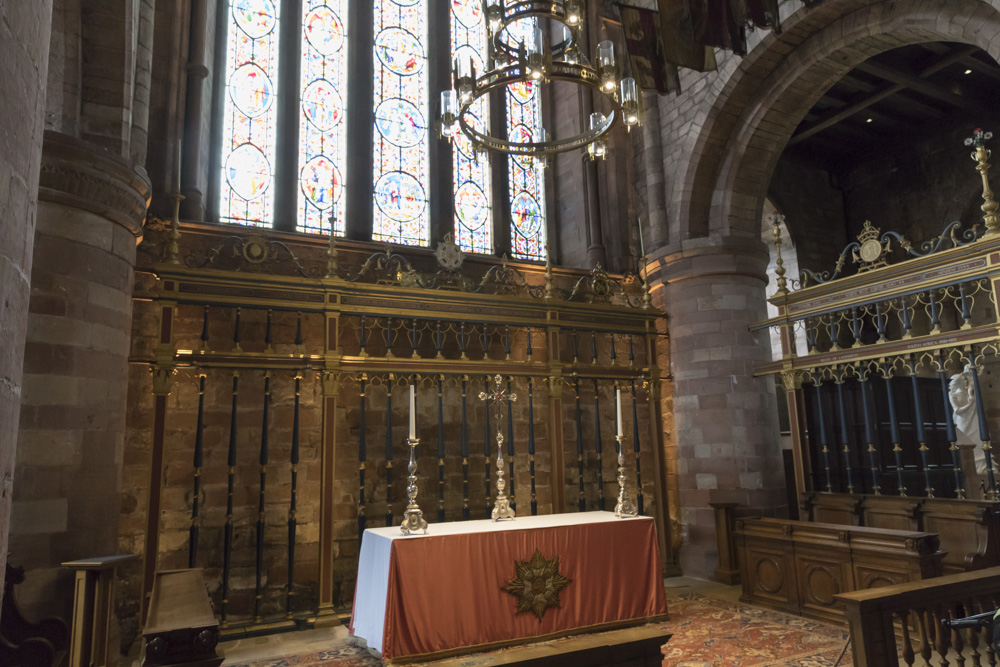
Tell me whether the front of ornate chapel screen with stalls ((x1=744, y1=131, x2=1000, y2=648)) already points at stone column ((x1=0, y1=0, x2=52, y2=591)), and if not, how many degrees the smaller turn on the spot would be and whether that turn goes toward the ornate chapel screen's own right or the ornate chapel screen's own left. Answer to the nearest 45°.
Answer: approximately 45° to the ornate chapel screen's own left

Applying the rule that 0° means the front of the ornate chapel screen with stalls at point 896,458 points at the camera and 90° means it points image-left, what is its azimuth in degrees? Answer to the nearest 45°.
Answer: approximately 45°

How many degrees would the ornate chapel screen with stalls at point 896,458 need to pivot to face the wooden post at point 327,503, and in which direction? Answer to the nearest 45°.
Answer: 0° — it already faces it

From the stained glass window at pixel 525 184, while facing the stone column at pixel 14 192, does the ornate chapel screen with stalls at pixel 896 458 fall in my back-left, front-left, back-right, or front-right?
front-left

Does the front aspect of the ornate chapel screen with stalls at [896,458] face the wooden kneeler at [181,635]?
yes

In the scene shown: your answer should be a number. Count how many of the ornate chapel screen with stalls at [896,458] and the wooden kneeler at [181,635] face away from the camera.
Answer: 0

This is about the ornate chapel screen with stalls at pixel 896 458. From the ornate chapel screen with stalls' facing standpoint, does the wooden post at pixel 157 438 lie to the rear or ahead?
ahead

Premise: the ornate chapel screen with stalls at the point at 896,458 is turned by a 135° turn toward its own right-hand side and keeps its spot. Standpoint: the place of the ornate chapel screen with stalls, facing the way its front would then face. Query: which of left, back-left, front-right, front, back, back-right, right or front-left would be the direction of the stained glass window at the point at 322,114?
left

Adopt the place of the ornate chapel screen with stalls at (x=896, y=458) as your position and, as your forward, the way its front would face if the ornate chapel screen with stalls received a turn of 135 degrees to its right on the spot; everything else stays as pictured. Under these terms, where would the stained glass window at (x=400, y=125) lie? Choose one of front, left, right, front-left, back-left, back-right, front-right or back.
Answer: left

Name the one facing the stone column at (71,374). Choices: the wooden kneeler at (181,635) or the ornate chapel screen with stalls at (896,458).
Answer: the ornate chapel screen with stalls

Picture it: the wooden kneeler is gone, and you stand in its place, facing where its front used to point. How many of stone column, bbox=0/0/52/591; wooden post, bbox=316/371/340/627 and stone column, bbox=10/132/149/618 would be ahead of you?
1

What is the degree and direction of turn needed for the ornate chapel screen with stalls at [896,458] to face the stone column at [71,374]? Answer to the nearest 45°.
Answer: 0° — it already faces it
